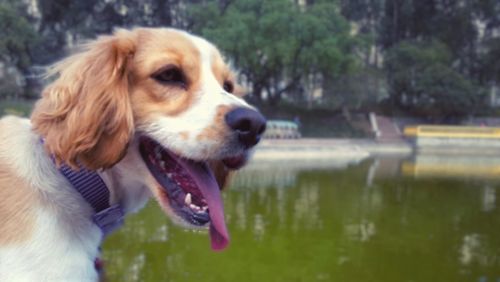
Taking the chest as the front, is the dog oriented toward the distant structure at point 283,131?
no

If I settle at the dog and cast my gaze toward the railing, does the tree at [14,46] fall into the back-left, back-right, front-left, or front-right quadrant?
front-left

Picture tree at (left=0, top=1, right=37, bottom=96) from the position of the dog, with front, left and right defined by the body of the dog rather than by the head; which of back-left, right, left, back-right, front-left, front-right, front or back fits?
left

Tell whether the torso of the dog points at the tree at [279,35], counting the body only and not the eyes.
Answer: no

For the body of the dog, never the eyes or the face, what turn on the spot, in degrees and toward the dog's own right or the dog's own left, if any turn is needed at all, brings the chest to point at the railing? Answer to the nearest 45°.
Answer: approximately 45° to the dog's own left

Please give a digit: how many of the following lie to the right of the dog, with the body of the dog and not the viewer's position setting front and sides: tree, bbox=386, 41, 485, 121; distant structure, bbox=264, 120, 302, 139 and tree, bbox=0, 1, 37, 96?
0

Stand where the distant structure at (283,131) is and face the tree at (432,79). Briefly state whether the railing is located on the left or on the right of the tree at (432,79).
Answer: right

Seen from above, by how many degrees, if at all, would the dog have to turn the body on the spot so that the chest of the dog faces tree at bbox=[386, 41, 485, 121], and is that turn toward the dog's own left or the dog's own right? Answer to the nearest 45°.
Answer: approximately 45° to the dog's own left

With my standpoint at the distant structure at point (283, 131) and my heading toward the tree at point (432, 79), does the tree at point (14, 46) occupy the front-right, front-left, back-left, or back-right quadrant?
back-left

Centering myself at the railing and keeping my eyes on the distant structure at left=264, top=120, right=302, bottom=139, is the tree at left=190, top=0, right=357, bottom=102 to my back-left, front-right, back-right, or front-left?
front-right

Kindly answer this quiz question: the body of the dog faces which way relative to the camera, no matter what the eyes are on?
to the viewer's right
